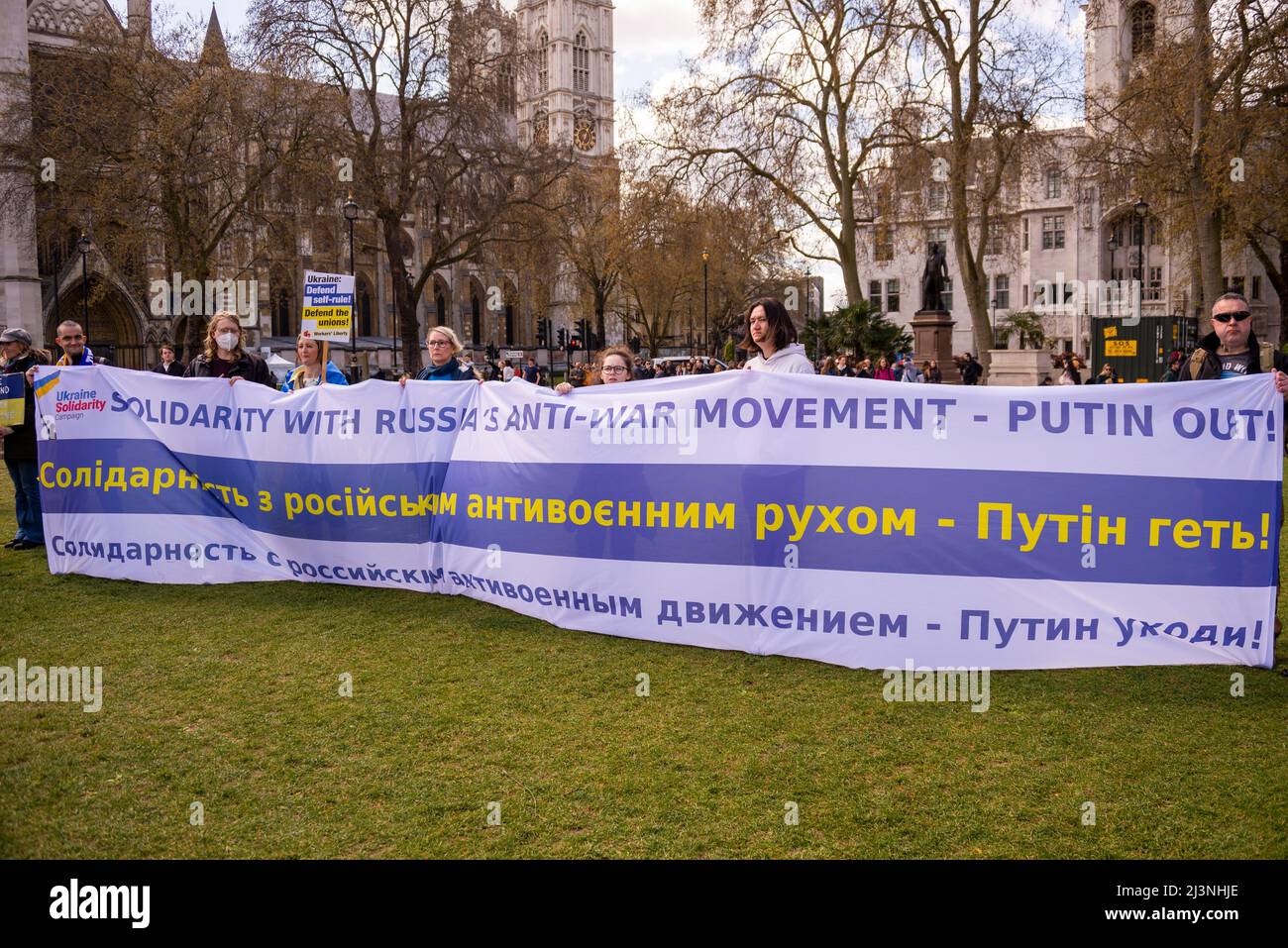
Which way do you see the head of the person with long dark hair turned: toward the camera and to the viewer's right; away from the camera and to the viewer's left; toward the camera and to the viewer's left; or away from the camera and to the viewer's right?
toward the camera and to the viewer's left

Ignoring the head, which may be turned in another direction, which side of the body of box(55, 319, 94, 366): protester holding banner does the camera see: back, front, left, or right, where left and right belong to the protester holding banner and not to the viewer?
front

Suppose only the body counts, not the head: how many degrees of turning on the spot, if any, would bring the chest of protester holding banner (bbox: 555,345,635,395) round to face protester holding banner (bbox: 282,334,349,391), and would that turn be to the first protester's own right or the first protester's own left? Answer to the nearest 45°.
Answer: approximately 135° to the first protester's own right

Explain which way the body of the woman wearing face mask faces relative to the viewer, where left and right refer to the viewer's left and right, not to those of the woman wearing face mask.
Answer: facing the viewer

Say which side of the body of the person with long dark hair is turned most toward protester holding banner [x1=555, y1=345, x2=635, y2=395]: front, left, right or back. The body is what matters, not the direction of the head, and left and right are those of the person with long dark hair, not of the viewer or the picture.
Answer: right

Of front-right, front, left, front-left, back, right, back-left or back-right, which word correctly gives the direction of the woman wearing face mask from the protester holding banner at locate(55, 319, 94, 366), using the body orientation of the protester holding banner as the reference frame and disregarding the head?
front-left

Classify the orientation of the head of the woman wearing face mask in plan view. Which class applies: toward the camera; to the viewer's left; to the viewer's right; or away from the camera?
toward the camera

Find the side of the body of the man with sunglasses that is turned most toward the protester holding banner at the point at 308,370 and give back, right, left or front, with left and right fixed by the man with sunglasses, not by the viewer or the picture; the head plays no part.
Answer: right

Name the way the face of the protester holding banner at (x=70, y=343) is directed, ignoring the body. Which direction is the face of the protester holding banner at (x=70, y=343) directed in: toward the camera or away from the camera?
toward the camera

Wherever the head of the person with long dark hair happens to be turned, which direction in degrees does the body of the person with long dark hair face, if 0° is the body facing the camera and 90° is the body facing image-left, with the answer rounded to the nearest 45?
approximately 45°

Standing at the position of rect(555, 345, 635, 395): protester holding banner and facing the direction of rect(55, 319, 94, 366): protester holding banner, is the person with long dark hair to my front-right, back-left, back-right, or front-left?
back-left
